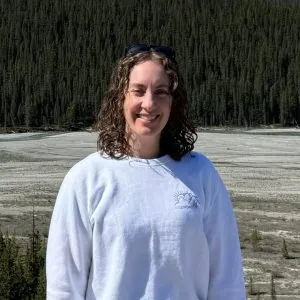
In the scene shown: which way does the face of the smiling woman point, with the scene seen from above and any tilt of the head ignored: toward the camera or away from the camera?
toward the camera

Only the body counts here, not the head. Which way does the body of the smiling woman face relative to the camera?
toward the camera
